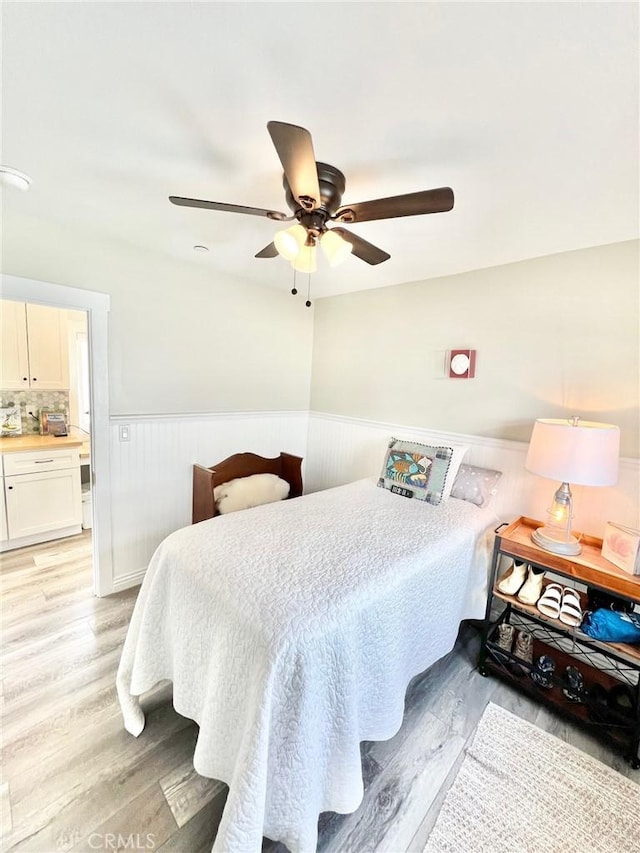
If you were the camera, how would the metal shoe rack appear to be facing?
facing the viewer and to the left of the viewer

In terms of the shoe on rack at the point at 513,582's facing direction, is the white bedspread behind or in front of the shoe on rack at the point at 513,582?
in front

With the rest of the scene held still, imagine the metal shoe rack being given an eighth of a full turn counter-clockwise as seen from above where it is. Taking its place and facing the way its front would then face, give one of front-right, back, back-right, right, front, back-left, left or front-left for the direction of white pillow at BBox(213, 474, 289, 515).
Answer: right

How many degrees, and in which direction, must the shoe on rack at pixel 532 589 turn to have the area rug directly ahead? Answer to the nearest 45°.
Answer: approximately 45° to its left

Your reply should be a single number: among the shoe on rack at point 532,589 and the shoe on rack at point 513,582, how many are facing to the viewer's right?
0
